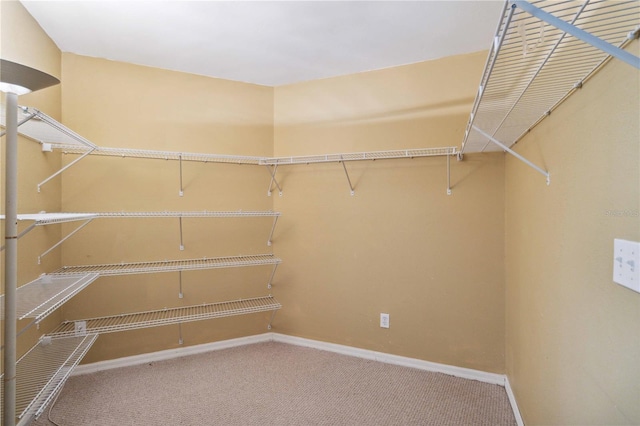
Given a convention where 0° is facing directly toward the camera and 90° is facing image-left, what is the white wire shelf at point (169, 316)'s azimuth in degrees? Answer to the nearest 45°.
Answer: approximately 0°

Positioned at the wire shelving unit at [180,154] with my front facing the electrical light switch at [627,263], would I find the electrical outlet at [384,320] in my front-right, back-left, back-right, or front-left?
front-left

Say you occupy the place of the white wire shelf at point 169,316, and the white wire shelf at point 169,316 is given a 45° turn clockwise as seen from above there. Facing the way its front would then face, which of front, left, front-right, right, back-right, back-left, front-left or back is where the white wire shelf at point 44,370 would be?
front

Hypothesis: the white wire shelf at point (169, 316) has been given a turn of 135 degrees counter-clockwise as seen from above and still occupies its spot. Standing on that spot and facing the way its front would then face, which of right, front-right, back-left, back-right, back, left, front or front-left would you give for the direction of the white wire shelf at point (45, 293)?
back

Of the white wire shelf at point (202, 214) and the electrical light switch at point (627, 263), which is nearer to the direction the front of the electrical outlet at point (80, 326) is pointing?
the electrical light switch

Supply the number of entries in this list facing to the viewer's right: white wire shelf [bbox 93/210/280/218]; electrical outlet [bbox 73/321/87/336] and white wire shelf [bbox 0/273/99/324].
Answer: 1

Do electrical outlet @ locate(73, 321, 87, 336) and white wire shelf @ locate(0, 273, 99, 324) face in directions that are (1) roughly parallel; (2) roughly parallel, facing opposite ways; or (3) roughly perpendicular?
roughly perpendicular

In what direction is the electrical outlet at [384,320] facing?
toward the camera

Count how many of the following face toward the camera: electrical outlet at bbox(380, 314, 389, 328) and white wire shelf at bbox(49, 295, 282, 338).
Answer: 2

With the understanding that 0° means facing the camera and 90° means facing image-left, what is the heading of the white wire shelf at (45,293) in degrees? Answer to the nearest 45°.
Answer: approximately 270°
